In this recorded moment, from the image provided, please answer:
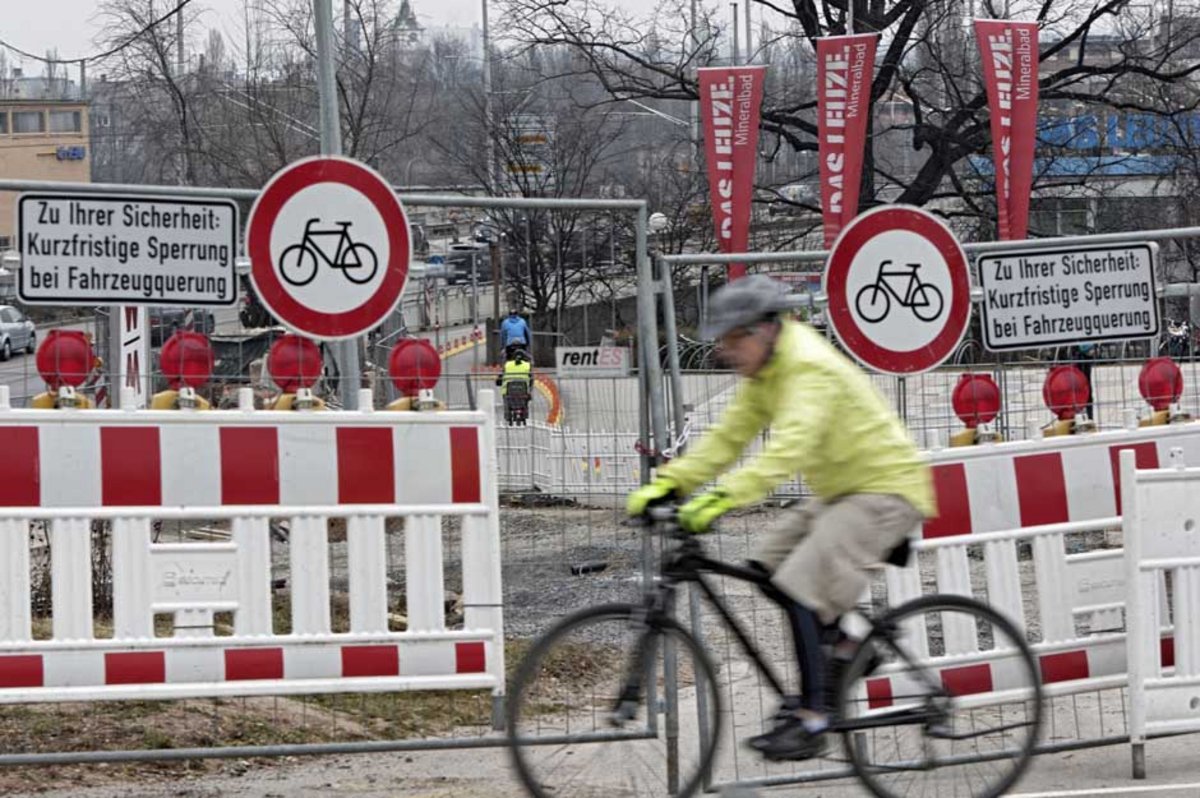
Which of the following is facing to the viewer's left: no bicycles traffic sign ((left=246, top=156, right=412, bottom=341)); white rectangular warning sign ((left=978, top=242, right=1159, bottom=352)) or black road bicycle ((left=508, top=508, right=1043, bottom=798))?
the black road bicycle

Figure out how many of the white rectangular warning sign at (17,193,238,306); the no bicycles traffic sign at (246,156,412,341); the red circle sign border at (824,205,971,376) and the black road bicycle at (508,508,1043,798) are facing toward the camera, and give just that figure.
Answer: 3

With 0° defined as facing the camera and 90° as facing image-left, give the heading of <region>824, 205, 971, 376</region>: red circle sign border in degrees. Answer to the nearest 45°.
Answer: approximately 0°

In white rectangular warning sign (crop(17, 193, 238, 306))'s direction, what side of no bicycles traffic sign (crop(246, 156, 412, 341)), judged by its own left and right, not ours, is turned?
right

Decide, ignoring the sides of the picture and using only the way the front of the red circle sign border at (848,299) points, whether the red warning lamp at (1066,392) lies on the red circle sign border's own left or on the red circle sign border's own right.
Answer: on the red circle sign border's own left

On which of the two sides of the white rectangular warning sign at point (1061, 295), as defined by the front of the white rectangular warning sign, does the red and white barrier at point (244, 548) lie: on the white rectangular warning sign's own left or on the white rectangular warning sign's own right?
on the white rectangular warning sign's own right

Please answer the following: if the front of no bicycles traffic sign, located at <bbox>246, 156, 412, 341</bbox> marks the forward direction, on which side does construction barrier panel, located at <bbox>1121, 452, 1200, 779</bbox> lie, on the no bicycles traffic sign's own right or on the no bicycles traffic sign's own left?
on the no bicycles traffic sign's own left

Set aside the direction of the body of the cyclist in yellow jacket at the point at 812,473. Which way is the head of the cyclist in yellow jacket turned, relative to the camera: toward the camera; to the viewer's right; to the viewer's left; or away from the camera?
to the viewer's left

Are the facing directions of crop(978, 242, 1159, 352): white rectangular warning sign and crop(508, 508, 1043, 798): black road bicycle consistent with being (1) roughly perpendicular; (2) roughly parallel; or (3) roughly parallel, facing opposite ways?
roughly perpendicular

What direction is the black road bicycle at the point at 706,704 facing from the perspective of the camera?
to the viewer's left

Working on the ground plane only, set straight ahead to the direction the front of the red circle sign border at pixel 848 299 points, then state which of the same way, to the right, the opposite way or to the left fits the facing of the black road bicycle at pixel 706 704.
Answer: to the right

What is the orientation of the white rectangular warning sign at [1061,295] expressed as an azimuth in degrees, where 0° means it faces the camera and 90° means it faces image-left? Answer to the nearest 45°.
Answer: approximately 0°

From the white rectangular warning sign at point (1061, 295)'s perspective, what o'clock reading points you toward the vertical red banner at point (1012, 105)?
The vertical red banner is roughly at 6 o'clock from the white rectangular warning sign.
